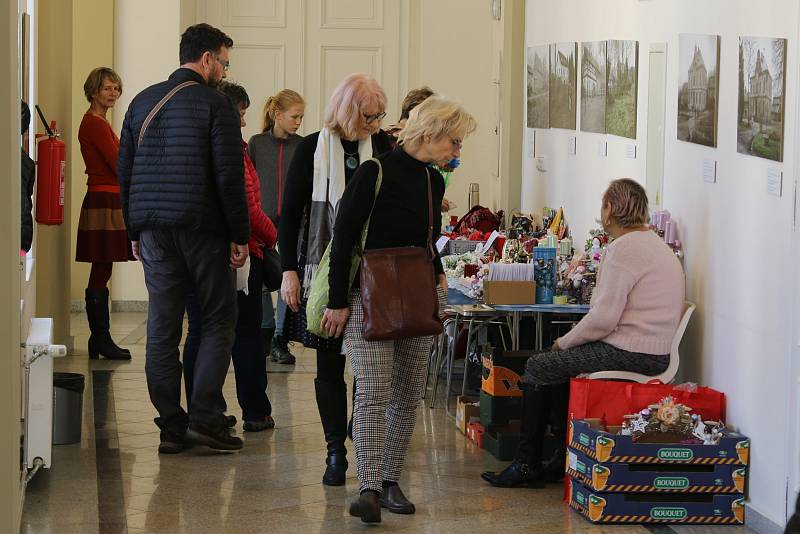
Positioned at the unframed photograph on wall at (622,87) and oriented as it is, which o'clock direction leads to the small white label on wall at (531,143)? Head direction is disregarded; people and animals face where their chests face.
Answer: The small white label on wall is roughly at 4 o'clock from the unframed photograph on wall.

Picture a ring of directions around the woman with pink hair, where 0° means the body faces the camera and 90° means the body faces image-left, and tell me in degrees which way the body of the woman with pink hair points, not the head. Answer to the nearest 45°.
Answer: approximately 315°

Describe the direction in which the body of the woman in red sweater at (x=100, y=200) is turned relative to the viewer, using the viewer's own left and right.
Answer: facing to the right of the viewer

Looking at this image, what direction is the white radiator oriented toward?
to the viewer's right

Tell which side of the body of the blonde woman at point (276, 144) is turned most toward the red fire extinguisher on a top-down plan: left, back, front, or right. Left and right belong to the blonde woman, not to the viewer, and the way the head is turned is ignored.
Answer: right

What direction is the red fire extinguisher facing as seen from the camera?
to the viewer's right

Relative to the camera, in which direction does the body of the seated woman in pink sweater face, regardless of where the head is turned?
to the viewer's left

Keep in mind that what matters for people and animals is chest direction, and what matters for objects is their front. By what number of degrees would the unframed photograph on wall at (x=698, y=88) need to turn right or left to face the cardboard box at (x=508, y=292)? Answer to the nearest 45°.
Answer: approximately 90° to its right

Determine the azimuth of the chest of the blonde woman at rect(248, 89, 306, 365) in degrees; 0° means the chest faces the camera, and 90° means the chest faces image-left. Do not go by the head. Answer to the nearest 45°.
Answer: approximately 315°
